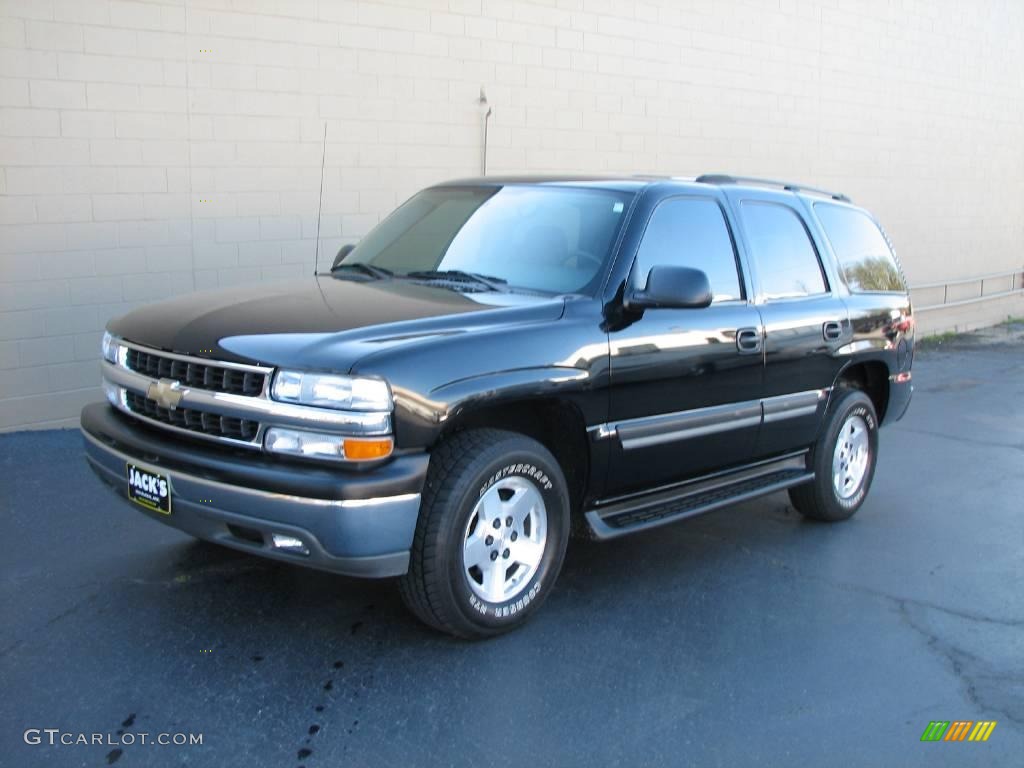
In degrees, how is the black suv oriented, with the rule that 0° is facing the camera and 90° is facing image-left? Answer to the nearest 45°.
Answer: approximately 45°

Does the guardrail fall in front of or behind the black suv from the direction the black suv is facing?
behind
